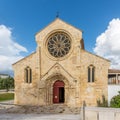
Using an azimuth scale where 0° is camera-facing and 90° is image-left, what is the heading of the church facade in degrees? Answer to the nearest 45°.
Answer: approximately 0°
